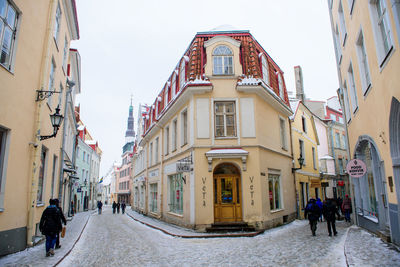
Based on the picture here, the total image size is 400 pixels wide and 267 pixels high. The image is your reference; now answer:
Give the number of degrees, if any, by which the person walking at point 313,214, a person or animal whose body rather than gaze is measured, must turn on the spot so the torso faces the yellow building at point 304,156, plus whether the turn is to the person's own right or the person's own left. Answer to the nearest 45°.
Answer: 0° — they already face it

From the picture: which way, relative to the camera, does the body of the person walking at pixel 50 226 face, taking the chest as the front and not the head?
away from the camera

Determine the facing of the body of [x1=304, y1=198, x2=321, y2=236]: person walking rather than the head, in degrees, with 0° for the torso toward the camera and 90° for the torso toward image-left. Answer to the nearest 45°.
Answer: approximately 180°

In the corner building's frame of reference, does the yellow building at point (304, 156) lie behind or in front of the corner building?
behind

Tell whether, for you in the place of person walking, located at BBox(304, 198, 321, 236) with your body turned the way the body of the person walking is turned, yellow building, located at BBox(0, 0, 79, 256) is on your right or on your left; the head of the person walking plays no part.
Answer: on your left

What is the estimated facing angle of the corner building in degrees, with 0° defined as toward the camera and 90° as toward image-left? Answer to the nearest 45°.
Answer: approximately 0°

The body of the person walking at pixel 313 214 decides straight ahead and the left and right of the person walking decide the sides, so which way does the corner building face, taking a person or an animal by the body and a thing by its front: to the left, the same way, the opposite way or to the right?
the opposite way

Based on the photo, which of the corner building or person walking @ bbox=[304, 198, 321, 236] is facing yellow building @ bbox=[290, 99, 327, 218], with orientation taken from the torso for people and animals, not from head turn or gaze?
the person walking

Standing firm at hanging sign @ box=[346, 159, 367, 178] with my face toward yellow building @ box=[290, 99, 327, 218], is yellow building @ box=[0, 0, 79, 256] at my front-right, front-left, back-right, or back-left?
back-left

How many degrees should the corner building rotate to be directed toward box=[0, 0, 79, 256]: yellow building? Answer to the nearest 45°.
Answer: approximately 45° to its right
